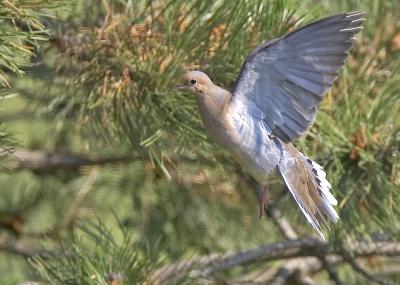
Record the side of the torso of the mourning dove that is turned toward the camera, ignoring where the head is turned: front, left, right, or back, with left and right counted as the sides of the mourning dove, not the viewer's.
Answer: left
